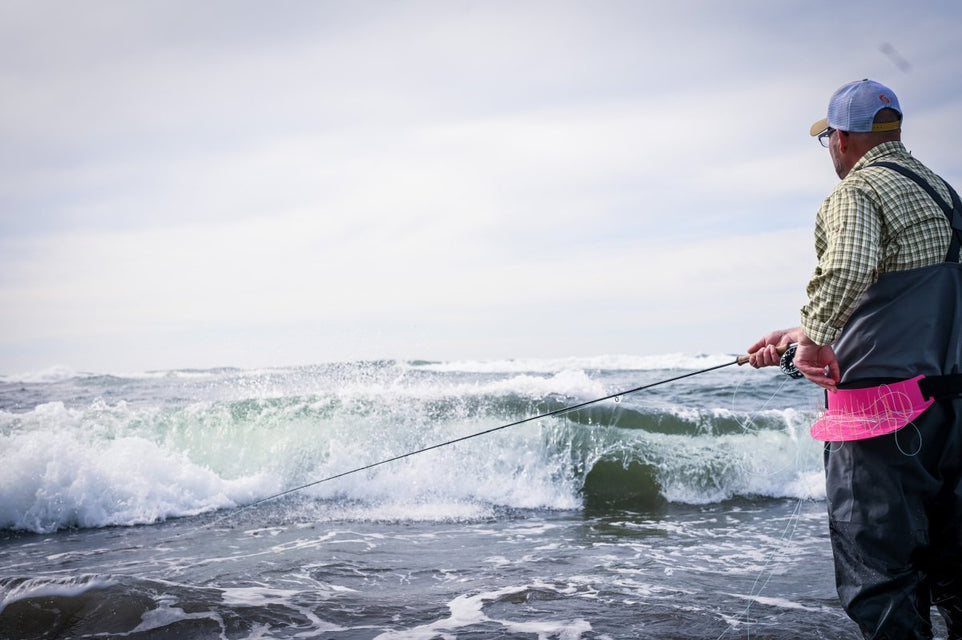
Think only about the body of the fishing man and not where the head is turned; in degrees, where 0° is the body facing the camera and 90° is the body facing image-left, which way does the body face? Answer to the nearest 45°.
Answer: approximately 135°

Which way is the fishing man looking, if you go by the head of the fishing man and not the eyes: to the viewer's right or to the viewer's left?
to the viewer's left
